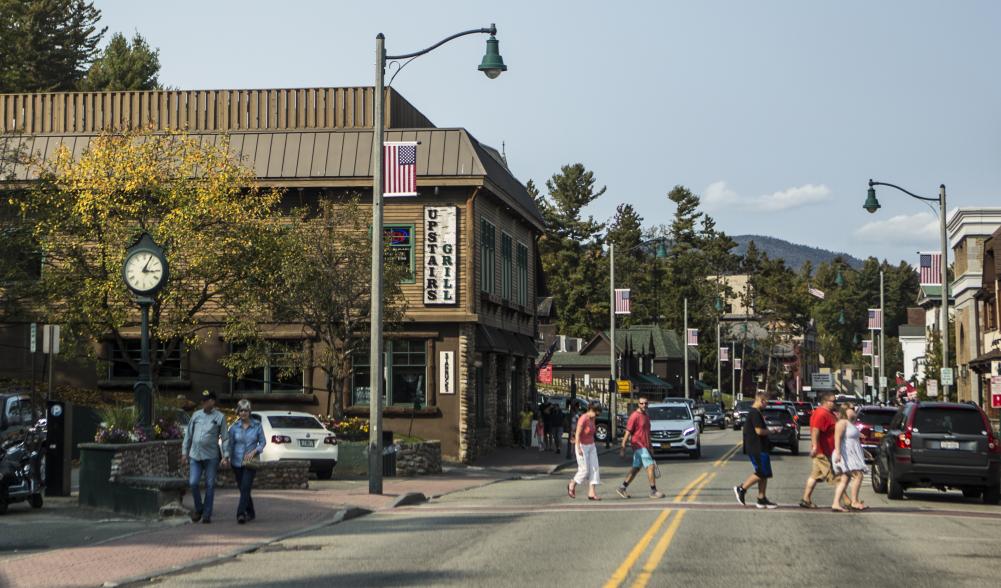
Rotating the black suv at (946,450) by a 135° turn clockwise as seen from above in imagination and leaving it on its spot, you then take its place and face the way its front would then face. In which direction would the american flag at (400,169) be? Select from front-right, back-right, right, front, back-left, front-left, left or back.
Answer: back-right

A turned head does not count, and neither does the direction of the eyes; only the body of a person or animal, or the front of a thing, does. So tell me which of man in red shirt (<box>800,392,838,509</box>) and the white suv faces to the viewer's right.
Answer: the man in red shirt

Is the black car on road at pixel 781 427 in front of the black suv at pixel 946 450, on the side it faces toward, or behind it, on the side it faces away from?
in front

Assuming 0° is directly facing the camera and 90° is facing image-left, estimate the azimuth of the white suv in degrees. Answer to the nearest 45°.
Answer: approximately 0°

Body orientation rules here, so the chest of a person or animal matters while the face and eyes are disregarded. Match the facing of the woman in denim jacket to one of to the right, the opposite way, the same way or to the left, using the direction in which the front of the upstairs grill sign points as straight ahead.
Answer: the same way

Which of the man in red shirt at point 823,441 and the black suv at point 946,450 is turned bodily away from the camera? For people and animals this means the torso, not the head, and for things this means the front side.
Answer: the black suv

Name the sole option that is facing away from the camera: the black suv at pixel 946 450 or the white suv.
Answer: the black suv

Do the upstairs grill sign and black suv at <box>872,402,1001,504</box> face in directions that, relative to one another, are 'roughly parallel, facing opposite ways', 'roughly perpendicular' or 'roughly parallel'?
roughly parallel, facing opposite ways

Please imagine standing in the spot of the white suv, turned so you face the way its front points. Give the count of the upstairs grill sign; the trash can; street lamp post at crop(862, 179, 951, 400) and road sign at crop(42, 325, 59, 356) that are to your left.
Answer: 1

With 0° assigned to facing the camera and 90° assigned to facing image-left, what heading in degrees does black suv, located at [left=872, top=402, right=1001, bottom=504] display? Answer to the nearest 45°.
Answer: approximately 180°

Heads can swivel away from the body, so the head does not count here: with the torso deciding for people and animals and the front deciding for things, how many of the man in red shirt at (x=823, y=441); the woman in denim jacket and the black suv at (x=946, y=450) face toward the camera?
1

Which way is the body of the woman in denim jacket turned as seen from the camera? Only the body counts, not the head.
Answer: toward the camera

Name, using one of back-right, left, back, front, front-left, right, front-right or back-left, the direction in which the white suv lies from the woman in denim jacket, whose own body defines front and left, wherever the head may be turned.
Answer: back-left

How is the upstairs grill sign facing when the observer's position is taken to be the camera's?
facing the viewer
